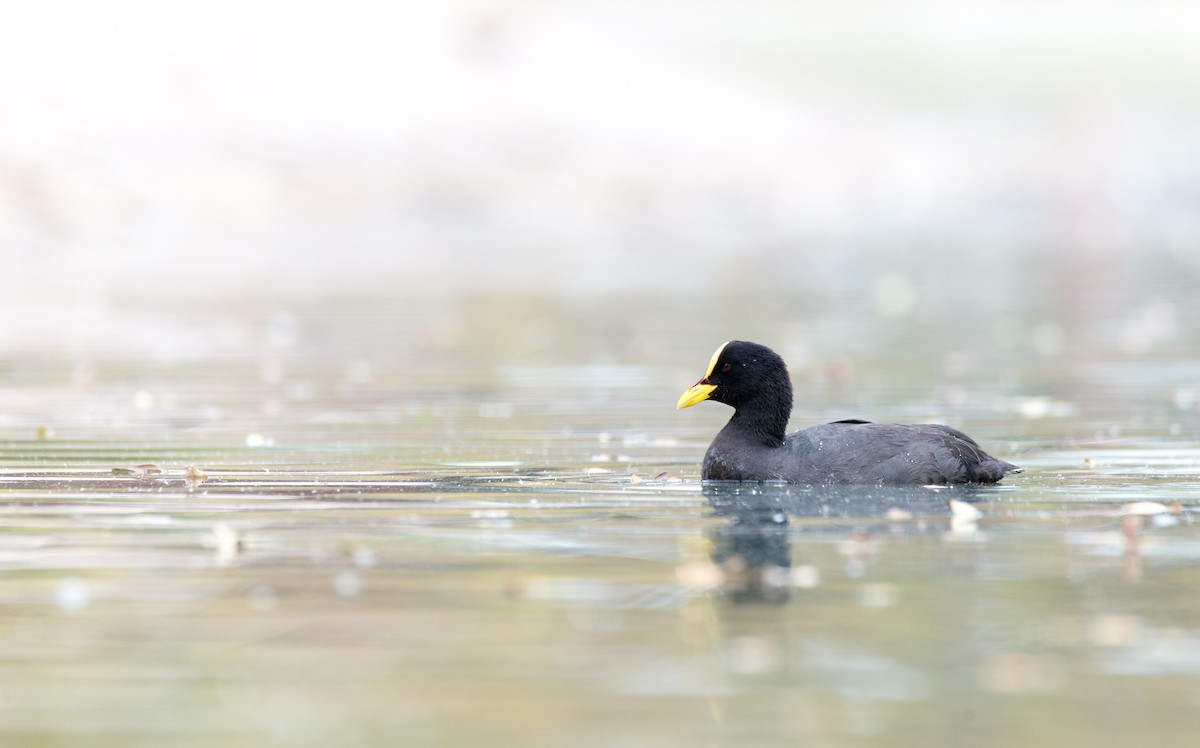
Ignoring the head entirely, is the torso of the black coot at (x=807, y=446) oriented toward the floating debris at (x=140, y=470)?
yes

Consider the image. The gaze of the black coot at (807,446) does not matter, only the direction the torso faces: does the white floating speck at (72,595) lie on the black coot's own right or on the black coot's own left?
on the black coot's own left

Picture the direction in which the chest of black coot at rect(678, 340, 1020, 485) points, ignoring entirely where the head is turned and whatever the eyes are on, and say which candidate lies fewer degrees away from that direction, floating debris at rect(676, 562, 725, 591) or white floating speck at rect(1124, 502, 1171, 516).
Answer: the floating debris

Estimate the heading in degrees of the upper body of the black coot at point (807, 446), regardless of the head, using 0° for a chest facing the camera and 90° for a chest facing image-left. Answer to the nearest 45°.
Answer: approximately 90°

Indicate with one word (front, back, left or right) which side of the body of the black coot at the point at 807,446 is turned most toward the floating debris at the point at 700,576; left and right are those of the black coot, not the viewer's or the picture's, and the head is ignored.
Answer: left

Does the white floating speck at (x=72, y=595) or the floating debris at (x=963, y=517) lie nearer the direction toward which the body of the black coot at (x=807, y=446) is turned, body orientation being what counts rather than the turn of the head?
the white floating speck

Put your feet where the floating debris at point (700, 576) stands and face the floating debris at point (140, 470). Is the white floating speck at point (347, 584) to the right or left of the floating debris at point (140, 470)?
left

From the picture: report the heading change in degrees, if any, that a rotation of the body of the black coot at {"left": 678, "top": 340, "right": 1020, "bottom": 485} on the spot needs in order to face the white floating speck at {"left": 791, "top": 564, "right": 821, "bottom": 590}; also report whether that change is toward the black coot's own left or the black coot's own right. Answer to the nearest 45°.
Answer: approximately 90° to the black coot's own left

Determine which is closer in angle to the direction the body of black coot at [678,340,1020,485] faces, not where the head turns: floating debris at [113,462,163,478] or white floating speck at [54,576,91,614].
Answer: the floating debris

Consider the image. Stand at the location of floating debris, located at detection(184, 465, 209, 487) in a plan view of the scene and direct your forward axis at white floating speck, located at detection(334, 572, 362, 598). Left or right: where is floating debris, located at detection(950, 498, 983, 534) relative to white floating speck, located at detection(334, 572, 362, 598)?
left

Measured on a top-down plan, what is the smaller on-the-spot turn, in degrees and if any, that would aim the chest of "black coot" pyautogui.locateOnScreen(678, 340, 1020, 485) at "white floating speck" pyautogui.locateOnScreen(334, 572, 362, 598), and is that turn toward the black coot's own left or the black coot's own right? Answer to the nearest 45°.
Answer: approximately 45° to the black coot's own left

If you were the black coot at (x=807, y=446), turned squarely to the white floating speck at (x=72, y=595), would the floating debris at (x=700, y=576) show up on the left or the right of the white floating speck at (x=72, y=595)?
left
